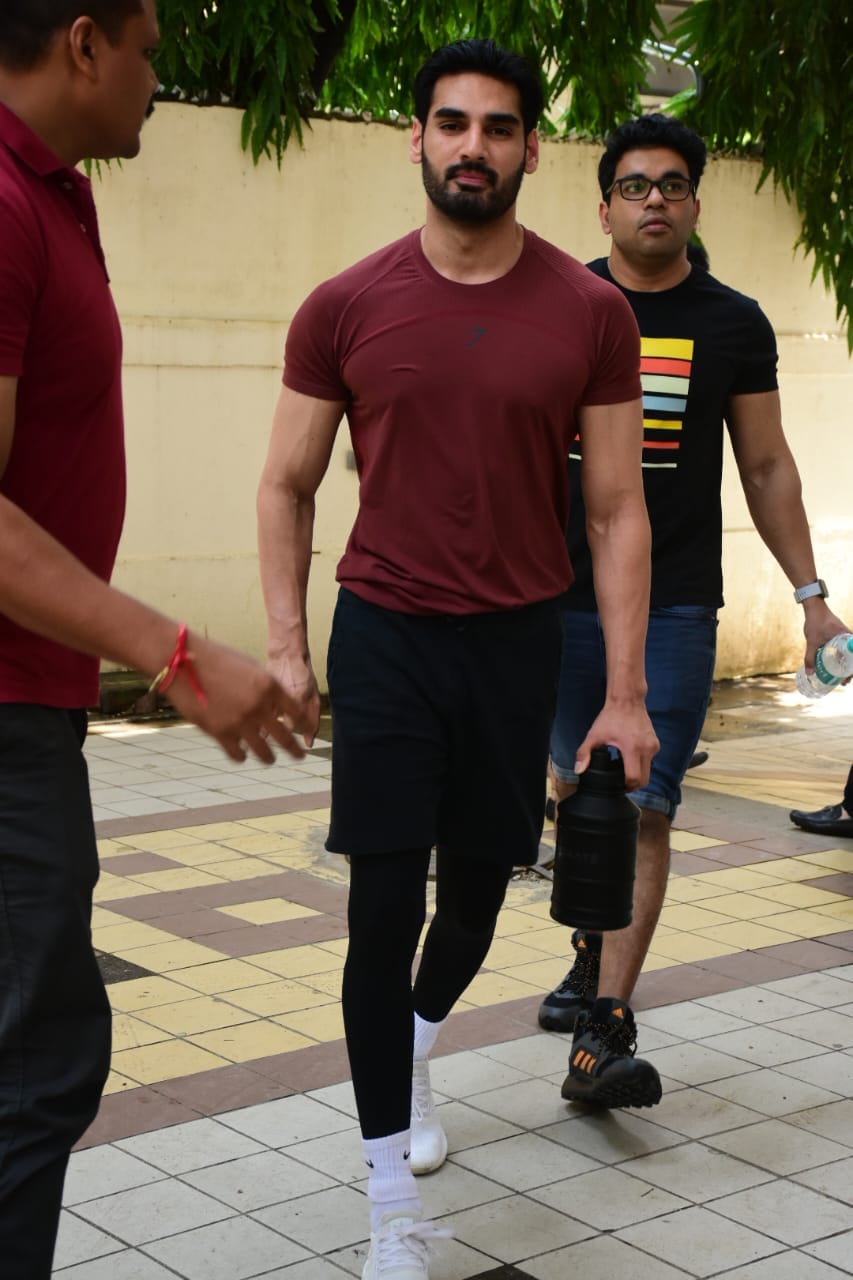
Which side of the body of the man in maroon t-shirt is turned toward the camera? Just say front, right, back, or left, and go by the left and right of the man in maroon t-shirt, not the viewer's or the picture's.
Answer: front

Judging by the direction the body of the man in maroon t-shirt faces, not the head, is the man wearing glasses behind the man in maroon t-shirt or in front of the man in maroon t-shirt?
behind

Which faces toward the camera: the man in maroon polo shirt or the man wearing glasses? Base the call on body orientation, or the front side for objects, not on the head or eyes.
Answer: the man wearing glasses

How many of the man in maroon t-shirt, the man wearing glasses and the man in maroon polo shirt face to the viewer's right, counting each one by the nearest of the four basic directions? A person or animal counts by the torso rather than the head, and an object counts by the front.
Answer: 1

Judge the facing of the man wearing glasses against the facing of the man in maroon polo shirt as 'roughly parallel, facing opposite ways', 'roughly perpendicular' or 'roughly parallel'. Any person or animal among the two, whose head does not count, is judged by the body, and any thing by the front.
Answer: roughly perpendicular

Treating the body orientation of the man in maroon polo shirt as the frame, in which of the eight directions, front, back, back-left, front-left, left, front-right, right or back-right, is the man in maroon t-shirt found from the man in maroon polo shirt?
front-left

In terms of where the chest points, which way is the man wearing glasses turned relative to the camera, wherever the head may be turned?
toward the camera

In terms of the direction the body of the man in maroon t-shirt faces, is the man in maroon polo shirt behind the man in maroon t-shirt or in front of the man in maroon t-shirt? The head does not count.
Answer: in front

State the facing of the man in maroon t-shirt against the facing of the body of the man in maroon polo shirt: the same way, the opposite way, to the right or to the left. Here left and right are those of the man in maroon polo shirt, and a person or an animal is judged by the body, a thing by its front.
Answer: to the right

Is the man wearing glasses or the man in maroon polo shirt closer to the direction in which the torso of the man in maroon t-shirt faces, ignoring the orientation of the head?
the man in maroon polo shirt

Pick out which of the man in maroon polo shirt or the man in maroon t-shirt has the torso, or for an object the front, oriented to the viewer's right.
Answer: the man in maroon polo shirt

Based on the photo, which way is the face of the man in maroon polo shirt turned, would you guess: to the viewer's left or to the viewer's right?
to the viewer's right

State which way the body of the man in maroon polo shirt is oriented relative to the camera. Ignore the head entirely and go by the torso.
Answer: to the viewer's right

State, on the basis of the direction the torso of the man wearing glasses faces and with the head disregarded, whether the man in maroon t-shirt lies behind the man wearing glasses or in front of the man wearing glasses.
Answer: in front

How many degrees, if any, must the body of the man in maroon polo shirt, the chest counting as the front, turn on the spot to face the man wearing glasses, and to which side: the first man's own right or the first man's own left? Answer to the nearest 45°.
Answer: approximately 45° to the first man's own left

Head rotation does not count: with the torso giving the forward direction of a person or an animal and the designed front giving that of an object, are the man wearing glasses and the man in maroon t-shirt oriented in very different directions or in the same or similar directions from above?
same or similar directions

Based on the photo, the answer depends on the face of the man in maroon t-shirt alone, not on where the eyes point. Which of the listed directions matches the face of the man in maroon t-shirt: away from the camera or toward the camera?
toward the camera
